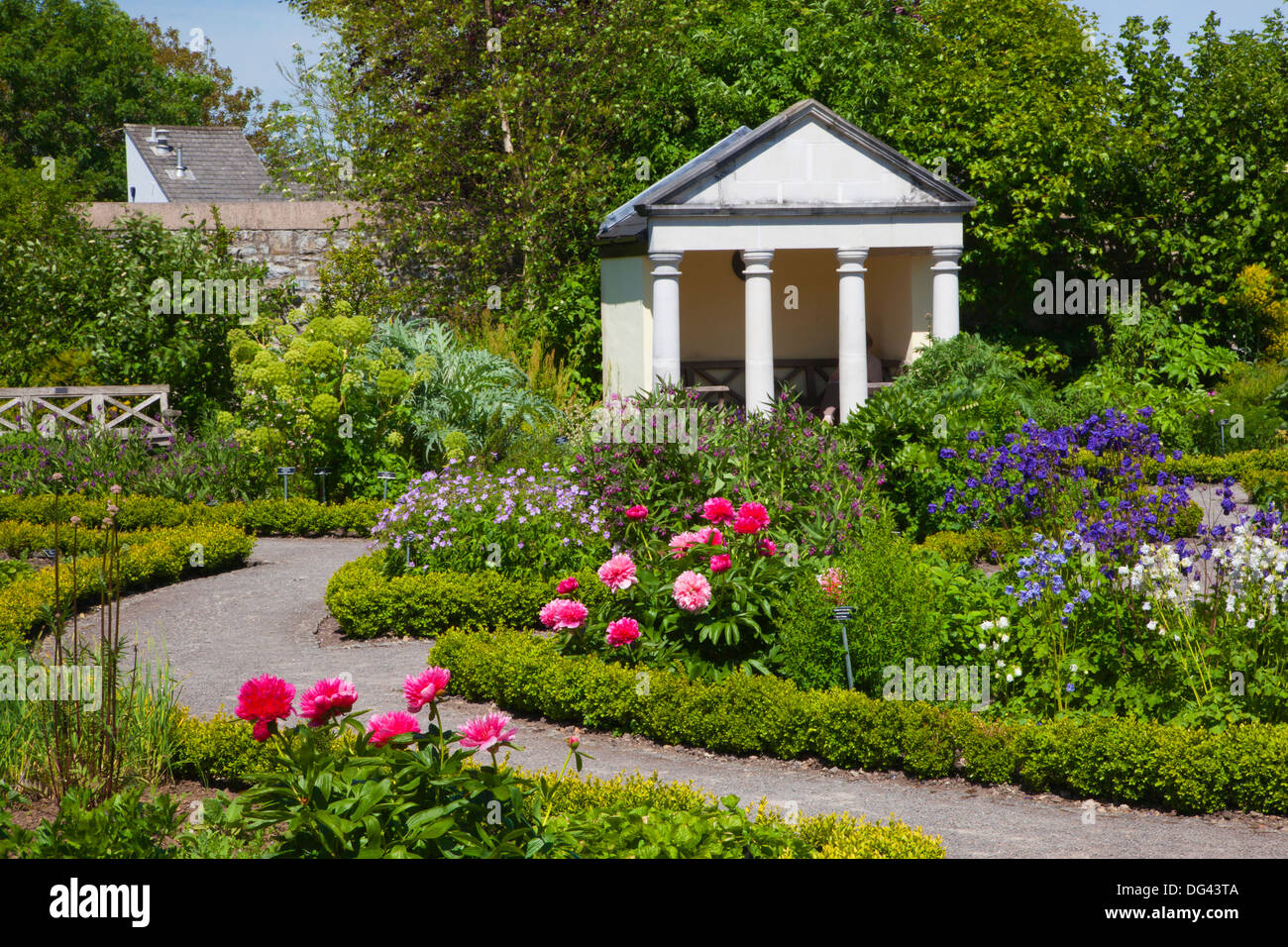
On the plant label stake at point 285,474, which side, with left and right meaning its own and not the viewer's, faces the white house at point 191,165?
back

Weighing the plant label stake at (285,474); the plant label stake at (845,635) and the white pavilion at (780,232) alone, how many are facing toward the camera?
3

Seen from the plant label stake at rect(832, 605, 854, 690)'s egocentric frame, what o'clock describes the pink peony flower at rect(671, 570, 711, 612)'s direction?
The pink peony flower is roughly at 3 o'clock from the plant label stake.

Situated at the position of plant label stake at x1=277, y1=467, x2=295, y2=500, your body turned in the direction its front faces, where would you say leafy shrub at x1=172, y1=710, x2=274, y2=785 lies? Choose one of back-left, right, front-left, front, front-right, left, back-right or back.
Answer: front

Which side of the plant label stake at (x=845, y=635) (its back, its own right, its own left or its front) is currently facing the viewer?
front

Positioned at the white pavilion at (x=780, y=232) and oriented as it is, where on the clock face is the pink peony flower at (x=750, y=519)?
The pink peony flower is roughly at 12 o'clock from the white pavilion.

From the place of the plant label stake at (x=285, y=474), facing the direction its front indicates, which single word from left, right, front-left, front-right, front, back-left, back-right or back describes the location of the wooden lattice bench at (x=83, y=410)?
back-right

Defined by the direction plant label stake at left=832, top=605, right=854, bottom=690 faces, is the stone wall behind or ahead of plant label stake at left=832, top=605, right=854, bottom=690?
behind

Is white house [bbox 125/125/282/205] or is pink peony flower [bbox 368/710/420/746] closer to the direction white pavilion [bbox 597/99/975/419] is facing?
the pink peony flower
